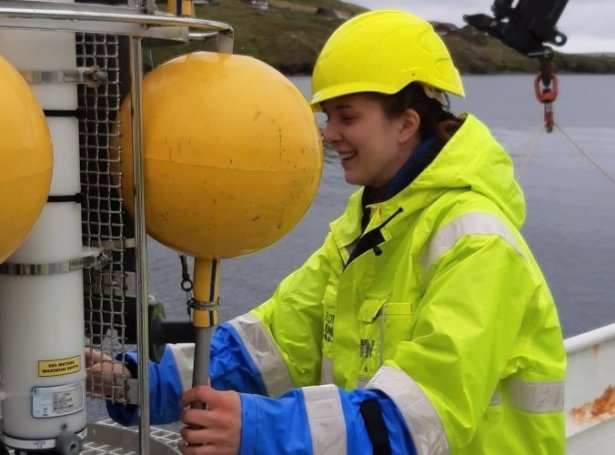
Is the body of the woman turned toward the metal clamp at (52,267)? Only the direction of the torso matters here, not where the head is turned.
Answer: yes

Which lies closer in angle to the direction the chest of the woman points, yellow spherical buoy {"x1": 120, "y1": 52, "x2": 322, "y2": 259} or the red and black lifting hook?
the yellow spherical buoy

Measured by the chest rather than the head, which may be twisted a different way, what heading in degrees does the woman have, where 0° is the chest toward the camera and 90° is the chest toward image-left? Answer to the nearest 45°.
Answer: approximately 45°

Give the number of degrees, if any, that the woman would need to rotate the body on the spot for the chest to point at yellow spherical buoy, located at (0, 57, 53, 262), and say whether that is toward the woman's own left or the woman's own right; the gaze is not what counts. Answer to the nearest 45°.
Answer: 0° — they already face it

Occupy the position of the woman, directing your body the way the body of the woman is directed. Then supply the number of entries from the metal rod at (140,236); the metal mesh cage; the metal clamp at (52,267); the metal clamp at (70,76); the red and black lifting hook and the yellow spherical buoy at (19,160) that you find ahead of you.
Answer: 5

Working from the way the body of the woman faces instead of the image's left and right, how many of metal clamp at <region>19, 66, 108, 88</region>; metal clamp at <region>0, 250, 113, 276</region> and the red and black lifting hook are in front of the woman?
2

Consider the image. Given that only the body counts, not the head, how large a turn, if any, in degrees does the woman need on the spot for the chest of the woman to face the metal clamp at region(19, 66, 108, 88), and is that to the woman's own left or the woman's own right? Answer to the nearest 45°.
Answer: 0° — they already face it

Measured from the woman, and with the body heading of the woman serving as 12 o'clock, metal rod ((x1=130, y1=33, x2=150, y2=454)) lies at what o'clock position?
The metal rod is roughly at 12 o'clock from the woman.

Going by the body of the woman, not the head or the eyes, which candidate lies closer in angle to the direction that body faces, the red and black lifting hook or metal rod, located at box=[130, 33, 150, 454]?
the metal rod

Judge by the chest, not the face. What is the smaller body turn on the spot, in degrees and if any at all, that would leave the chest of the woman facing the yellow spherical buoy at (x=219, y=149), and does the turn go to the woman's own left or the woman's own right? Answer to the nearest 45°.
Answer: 0° — they already face it

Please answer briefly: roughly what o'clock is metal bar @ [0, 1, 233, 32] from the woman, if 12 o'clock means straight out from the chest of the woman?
The metal bar is roughly at 12 o'clock from the woman.
